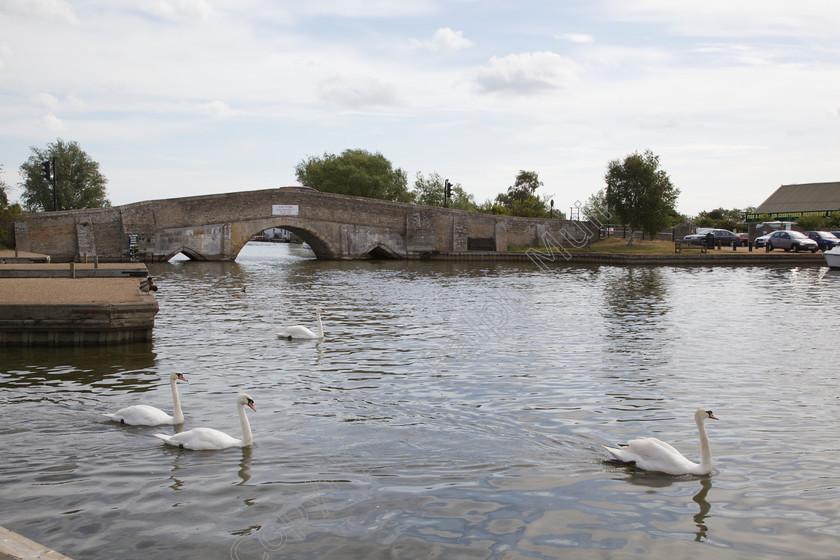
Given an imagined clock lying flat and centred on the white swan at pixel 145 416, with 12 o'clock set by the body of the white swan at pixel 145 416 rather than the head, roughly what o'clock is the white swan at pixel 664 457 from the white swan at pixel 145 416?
the white swan at pixel 664 457 is roughly at 1 o'clock from the white swan at pixel 145 416.

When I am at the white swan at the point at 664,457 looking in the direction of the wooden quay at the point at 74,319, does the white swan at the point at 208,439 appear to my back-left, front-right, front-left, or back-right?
front-left

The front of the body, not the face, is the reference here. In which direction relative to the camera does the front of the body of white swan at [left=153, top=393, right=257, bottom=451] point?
to the viewer's right

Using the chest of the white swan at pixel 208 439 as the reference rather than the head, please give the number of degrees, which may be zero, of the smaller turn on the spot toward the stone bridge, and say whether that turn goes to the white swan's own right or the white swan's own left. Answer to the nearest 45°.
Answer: approximately 90° to the white swan's own left

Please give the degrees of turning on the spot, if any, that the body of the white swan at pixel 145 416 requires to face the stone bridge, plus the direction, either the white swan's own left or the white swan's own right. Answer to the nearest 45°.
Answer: approximately 90° to the white swan's own left

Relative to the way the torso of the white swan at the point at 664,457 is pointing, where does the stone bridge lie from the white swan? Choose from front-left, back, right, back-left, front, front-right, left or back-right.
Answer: back-left

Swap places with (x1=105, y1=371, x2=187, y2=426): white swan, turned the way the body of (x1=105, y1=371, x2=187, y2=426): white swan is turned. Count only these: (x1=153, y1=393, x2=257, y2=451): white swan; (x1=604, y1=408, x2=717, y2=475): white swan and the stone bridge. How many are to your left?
1

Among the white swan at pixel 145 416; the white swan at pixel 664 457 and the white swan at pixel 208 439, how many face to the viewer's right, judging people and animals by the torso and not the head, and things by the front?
3

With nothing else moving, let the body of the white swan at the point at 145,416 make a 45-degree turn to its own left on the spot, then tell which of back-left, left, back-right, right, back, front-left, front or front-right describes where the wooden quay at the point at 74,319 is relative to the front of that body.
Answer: front-left

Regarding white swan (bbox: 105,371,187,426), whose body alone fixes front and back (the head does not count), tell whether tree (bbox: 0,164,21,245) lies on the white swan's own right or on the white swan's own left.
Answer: on the white swan's own left

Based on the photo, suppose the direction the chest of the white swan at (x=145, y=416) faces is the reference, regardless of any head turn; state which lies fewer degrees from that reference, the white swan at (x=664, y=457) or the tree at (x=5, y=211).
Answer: the white swan

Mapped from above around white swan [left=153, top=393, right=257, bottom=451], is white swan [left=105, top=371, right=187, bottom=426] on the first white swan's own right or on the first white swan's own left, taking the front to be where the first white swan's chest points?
on the first white swan's own left

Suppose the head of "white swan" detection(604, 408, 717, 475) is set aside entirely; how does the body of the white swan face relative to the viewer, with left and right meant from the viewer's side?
facing to the right of the viewer

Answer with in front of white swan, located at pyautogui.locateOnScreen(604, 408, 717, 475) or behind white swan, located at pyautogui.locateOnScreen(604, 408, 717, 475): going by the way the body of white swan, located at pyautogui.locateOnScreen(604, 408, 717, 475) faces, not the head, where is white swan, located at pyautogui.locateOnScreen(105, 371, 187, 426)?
behind

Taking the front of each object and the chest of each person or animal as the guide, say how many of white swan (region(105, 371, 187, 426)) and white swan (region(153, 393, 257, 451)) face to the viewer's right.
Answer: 2

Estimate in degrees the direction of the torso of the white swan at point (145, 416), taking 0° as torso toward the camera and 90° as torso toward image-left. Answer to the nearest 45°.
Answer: approximately 270°
